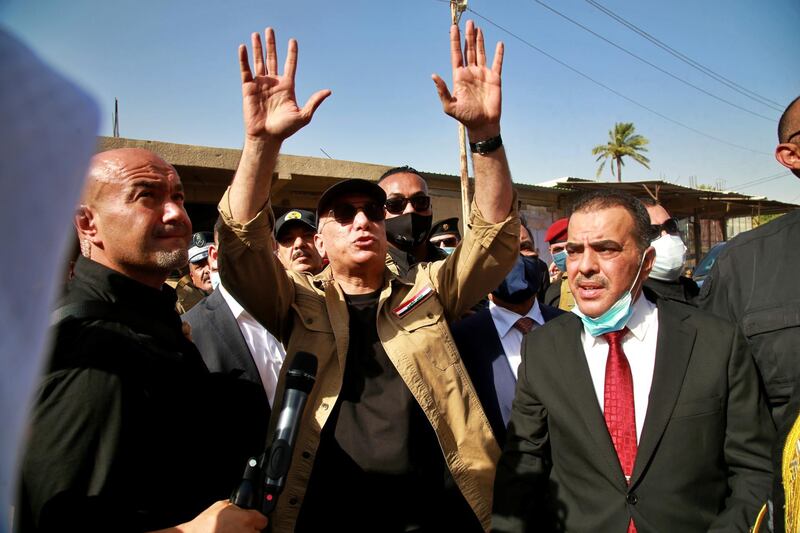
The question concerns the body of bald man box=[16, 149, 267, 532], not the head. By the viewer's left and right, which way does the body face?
facing to the right of the viewer

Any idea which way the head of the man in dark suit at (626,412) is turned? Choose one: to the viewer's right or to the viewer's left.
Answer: to the viewer's left

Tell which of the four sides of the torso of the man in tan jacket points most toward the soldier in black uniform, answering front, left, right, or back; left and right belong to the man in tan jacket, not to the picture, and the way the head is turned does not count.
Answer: left

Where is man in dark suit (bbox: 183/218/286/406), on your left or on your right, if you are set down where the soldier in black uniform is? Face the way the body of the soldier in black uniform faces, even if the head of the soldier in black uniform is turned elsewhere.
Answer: on your right

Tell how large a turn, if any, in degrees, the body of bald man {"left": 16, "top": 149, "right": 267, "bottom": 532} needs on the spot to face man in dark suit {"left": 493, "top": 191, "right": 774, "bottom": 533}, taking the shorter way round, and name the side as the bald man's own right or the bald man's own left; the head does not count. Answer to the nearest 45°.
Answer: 0° — they already face them

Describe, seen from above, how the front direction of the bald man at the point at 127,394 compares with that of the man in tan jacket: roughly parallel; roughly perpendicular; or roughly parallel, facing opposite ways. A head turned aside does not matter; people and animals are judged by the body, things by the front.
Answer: roughly perpendicular
